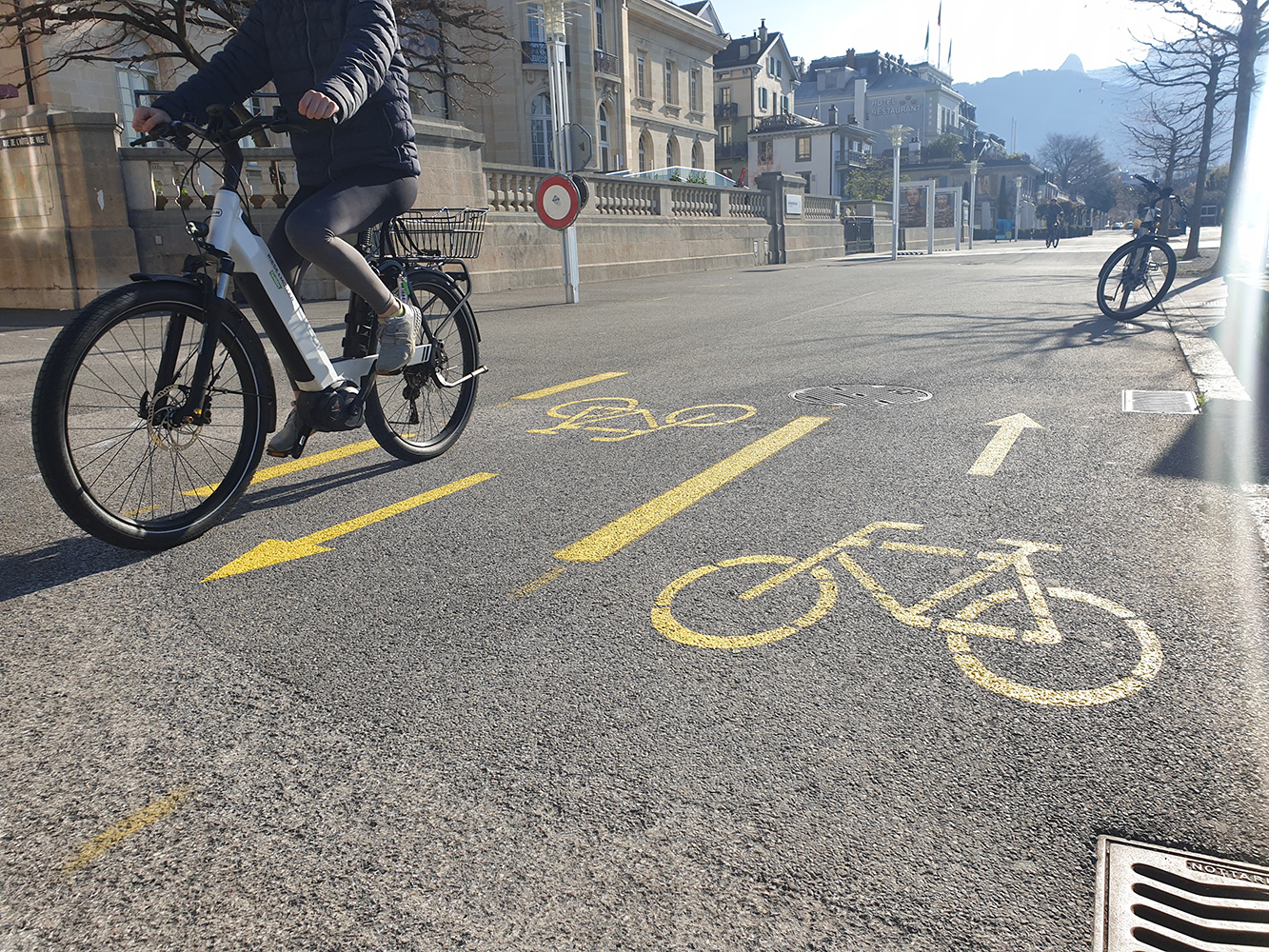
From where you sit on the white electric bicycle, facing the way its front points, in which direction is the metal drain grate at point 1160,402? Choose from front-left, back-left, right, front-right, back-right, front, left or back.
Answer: back-left

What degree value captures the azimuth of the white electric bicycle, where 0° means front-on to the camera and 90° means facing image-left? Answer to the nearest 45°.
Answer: approximately 45°

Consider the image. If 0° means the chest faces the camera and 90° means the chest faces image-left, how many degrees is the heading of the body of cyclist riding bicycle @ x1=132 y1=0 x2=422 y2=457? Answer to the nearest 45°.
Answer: approximately 45°
